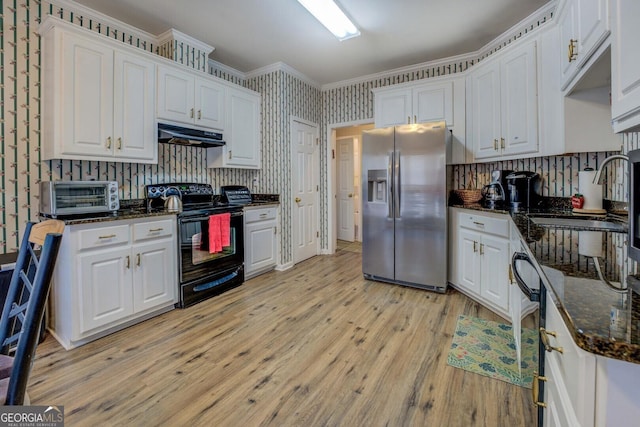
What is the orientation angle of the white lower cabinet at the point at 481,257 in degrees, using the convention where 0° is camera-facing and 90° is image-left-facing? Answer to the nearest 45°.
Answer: approximately 45°

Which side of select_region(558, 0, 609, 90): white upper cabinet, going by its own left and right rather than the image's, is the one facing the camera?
left

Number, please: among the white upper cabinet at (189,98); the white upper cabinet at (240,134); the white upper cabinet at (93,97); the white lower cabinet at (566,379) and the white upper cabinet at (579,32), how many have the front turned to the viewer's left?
2

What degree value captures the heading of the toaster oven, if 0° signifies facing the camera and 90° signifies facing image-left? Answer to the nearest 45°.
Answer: approximately 315°

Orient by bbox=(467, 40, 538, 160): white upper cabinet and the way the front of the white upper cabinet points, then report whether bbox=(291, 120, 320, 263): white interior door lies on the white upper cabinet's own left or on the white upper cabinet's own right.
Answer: on the white upper cabinet's own right

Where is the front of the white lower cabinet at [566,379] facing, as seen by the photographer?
facing to the left of the viewer

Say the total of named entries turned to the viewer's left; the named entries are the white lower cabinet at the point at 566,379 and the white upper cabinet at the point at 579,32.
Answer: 2

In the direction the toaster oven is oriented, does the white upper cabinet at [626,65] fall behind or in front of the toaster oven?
in front

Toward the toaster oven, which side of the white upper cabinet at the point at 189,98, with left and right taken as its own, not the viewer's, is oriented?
right

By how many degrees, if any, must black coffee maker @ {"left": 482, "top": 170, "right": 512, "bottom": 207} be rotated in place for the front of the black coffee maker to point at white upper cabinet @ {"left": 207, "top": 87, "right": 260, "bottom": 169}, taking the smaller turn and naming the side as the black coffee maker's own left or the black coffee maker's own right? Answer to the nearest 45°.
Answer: approximately 45° to the black coffee maker's own right

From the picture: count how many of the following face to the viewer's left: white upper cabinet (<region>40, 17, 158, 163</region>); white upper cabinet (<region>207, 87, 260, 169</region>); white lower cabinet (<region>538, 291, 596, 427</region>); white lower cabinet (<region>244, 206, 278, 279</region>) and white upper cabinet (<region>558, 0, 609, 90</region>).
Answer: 2

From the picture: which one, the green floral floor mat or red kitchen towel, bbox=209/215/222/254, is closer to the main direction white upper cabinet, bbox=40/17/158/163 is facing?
the green floral floor mat
